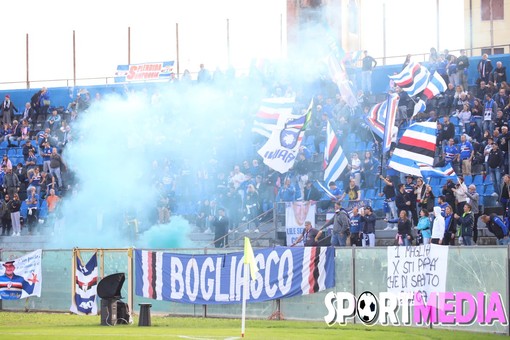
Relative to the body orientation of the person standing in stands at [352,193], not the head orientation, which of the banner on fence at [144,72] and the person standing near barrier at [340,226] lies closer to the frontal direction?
the person standing near barrier

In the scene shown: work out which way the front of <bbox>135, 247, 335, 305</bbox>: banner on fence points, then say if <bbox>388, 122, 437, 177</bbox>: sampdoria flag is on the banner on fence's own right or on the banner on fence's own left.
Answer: on the banner on fence's own left

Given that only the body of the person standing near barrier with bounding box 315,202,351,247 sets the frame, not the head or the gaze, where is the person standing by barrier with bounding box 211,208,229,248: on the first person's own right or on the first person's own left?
on the first person's own right

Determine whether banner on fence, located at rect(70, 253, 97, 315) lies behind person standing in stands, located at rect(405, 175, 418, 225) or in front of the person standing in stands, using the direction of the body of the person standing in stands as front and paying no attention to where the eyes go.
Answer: in front

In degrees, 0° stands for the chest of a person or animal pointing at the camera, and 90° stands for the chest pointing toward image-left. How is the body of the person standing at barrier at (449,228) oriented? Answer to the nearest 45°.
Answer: approximately 45°

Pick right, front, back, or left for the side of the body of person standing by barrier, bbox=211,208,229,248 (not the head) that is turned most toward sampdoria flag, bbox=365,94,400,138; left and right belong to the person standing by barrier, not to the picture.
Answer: left

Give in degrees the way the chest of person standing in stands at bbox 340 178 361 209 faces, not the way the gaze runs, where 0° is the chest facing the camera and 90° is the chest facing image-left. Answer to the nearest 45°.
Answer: approximately 45°

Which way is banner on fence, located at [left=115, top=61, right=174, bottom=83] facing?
toward the camera

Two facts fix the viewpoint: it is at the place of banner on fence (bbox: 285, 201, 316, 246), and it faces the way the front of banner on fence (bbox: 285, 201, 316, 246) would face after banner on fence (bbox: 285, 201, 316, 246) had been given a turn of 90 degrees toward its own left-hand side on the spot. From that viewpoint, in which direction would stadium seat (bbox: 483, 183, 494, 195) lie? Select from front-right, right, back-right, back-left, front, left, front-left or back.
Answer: front

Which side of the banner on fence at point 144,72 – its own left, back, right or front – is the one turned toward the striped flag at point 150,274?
front

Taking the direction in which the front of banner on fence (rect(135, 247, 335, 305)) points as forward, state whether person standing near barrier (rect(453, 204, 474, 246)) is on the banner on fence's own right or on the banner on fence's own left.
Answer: on the banner on fence's own left
